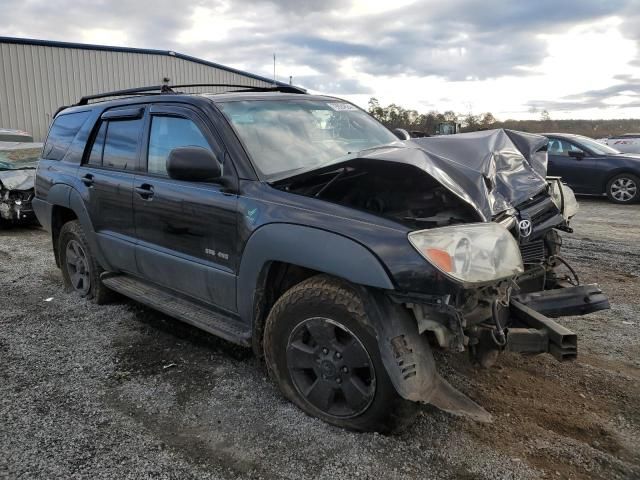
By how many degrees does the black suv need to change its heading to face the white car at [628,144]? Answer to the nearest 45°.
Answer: approximately 90° to its left

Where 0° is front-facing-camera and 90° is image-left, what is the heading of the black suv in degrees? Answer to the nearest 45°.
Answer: approximately 315°

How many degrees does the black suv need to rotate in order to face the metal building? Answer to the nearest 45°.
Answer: approximately 180°
